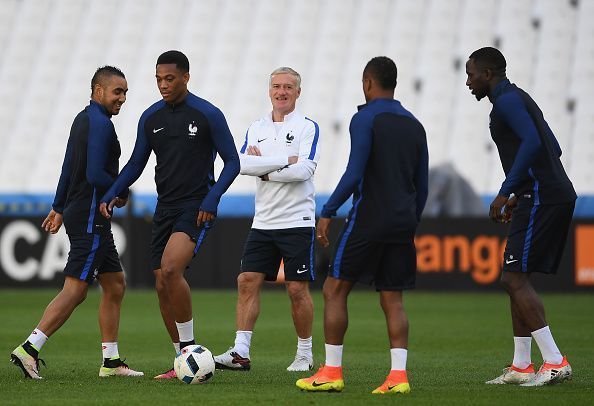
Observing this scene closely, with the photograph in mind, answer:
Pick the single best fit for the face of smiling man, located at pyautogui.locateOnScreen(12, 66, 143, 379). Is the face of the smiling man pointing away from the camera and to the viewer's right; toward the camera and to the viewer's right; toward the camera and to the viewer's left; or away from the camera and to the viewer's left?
toward the camera and to the viewer's right

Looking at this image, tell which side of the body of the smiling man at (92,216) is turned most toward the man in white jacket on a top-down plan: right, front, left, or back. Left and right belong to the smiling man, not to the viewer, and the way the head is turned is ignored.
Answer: front

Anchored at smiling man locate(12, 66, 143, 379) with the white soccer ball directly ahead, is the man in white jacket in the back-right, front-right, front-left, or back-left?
front-left

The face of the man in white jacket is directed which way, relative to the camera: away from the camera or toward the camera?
toward the camera

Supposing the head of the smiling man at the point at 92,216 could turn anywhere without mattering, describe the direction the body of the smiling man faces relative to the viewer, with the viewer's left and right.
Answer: facing to the right of the viewer
